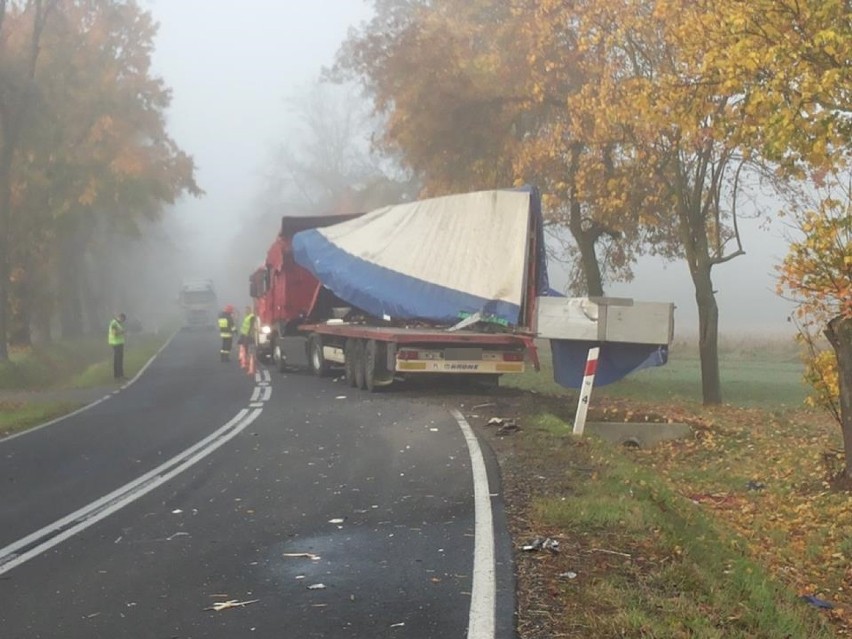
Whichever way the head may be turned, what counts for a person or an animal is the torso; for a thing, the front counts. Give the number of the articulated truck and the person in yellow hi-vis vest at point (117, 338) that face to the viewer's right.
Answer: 1

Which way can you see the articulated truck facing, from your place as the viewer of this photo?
facing away from the viewer and to the left of the viewer

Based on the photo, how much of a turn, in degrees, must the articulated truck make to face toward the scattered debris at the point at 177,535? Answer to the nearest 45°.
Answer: approximately 135° to its left

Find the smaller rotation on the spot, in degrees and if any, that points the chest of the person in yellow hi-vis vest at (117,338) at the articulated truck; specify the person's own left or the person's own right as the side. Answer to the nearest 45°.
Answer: approximately 45° to the person's own right

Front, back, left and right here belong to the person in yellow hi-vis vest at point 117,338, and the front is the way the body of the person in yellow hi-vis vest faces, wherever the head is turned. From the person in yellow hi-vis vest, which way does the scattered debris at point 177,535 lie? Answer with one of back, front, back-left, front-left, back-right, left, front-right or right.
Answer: right

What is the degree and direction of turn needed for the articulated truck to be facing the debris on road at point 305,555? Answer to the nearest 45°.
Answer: approximately 135° to its left

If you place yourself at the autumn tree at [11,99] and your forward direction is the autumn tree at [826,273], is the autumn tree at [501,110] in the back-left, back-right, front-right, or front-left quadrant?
front-left

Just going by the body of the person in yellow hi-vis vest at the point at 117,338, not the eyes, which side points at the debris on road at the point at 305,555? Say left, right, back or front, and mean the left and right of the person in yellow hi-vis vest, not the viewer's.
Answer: right

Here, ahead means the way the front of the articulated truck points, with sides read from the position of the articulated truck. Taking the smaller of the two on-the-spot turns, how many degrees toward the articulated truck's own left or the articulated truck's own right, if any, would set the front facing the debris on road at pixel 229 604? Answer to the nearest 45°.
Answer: approximately 135° to the articulated truck's own left

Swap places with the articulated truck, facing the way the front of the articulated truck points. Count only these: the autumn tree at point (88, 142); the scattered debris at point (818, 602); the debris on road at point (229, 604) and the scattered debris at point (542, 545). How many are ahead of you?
1

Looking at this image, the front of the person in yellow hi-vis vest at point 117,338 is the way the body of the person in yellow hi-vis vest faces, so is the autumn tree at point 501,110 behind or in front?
in front

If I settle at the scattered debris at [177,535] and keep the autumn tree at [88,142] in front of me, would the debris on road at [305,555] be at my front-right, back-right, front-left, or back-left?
back-right

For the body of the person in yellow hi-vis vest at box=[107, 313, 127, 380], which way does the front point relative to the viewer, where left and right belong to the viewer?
facing to the right of the viewer
